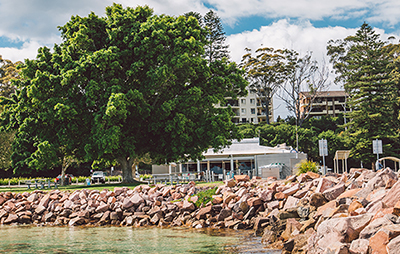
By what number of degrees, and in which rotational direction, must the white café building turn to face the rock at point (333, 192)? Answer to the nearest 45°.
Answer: approximately 45° to its left

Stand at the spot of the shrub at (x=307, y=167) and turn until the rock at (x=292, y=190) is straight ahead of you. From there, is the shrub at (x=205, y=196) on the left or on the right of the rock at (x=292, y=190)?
right

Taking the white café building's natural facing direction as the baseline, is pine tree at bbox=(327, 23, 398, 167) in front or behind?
behind

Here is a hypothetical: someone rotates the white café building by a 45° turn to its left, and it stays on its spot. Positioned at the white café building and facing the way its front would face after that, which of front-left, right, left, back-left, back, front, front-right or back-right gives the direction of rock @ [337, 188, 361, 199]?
front

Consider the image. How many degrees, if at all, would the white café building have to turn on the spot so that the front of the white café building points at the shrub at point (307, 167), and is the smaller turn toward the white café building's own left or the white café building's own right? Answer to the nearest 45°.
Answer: approximately 45° to the white café building's own left

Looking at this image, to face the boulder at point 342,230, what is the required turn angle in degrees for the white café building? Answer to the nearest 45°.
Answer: approximately 45° to its left

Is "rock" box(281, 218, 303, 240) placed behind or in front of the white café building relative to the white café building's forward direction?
in front

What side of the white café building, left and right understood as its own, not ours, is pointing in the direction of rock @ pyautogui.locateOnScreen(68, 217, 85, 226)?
front

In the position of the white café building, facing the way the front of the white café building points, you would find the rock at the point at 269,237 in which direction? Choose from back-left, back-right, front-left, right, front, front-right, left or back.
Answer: front-left

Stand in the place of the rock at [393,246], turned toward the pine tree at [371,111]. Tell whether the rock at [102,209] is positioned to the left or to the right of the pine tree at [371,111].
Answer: left

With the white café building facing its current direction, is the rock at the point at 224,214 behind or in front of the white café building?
in front

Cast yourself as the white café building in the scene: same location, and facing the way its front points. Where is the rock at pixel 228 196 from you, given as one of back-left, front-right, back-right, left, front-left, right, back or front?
front-left

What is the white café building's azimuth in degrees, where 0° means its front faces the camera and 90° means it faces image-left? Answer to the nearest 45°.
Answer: approximately 45°

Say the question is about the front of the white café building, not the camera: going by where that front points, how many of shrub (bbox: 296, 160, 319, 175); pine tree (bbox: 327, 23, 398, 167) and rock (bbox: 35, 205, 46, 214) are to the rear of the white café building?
1

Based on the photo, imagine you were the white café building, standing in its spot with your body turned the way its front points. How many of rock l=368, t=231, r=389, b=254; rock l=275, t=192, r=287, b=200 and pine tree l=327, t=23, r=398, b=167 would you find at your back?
1

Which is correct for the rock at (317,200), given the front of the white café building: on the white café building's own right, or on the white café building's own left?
on the white café building's own left

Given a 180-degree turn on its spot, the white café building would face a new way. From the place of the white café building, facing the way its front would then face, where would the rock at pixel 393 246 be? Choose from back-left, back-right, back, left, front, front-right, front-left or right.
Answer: back-right
